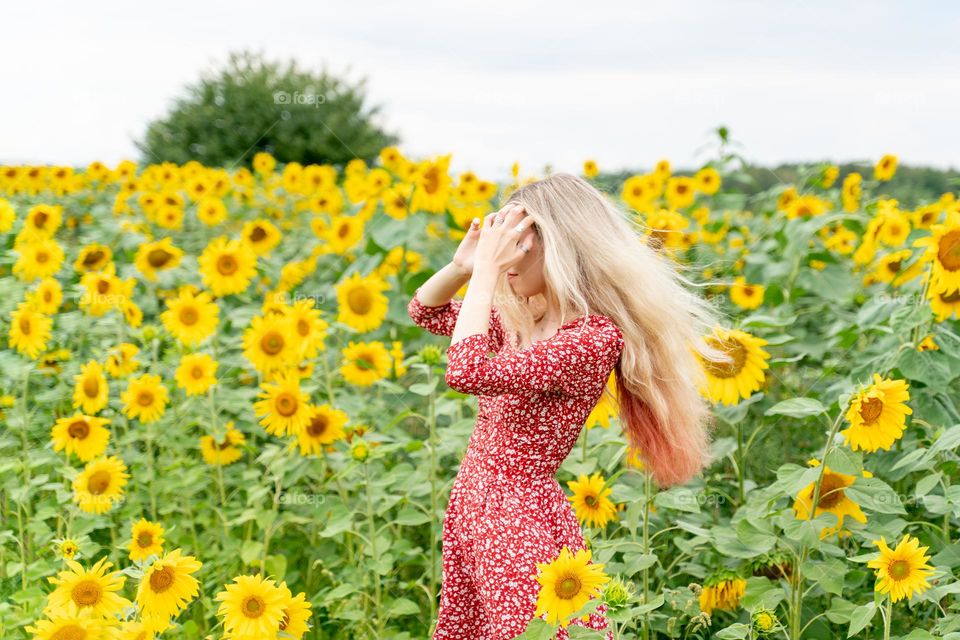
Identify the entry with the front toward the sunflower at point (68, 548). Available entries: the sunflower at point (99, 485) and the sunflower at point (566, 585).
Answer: the sunflower at point (99, 485)

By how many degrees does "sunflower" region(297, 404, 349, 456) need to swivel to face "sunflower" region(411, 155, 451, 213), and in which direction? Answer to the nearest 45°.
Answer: approximately 180°

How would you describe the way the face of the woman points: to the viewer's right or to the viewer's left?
to the viewer's left

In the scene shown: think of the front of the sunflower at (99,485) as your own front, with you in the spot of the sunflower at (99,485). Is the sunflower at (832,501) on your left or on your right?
on your left

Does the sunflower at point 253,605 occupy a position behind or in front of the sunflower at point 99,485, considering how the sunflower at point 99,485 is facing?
in front

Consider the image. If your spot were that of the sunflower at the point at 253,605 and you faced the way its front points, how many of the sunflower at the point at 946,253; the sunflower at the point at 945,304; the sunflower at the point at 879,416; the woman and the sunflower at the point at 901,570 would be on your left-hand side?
5

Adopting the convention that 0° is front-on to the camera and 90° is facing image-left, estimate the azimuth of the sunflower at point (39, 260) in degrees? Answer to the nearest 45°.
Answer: approximately 0°

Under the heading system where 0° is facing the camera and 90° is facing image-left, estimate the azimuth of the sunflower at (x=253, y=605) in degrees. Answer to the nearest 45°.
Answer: approximately 0°

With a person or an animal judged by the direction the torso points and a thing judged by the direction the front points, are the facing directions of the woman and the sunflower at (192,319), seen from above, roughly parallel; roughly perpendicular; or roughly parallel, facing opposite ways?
roughly perpendicular

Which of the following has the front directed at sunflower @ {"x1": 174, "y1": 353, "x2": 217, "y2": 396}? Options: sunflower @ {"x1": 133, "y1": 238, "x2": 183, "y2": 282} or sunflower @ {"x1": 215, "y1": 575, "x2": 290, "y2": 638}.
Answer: sunflower @ {"x1": 133, "y1": 238, "x2": 183, "y2": 282}

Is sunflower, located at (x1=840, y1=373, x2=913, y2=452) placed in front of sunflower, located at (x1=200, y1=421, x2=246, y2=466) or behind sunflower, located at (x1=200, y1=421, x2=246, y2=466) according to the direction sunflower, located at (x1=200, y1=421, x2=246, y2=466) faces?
in front
